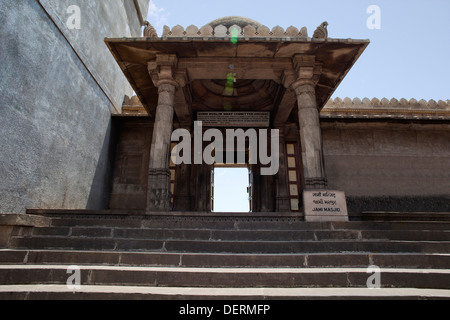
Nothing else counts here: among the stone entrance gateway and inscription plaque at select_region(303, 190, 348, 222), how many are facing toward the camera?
2

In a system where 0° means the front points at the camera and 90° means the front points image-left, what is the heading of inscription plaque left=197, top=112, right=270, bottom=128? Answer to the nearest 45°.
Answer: approximately 0°

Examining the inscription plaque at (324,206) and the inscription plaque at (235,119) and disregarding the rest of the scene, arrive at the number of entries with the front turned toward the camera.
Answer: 2

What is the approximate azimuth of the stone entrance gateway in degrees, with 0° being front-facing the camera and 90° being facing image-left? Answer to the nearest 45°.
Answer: approximately 0°

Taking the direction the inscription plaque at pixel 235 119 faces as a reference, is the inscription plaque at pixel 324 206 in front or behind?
in front
